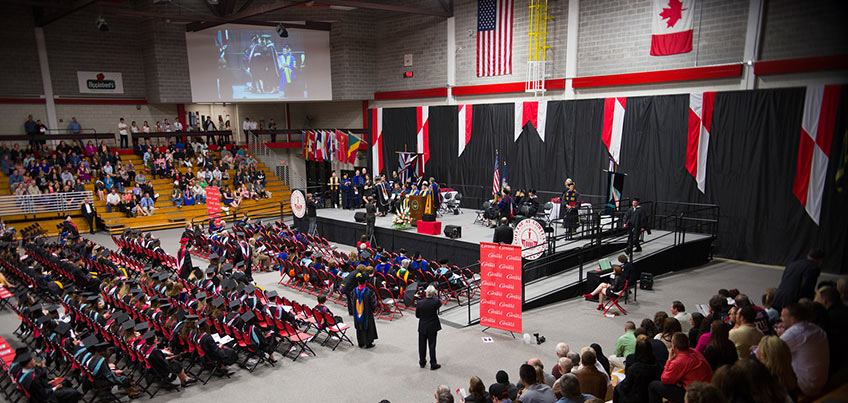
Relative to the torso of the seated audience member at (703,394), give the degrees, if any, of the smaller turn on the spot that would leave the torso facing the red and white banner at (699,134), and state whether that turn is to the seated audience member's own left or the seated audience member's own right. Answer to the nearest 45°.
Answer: approximately 45° to the seated audience member's own right

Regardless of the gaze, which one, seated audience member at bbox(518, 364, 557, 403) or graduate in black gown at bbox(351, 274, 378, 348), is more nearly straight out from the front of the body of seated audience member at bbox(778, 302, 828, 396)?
the graduate in black gown

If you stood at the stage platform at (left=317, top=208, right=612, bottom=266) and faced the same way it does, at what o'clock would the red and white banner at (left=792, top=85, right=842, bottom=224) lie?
The red and white banner is roughly at 8 o'clock from the stage platform.

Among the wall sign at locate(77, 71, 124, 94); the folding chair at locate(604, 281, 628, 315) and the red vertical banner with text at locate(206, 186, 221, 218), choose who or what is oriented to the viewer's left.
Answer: the folding chair

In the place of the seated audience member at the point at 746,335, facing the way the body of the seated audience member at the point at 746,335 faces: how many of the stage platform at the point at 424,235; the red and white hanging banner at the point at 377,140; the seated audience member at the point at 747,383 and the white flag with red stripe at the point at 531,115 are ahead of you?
3

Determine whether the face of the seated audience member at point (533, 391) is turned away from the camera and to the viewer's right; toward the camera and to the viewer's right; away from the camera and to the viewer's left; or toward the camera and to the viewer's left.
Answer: away from the camera and to the viewer's left

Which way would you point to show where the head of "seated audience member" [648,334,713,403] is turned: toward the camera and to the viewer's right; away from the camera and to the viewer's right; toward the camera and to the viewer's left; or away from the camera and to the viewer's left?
away from the camera and to the viewer's left

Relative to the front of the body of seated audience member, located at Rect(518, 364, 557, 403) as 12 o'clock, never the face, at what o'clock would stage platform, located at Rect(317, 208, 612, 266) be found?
The stage platform is roughly at 1 o'clock from the seated audience member.

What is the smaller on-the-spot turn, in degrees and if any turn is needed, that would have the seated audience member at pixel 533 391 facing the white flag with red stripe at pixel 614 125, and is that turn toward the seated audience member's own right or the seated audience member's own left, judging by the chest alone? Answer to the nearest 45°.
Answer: approximately 45° to the seated audience member's own right

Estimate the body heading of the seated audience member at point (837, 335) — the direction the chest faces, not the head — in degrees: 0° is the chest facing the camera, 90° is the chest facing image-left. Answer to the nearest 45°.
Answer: approximately 135°

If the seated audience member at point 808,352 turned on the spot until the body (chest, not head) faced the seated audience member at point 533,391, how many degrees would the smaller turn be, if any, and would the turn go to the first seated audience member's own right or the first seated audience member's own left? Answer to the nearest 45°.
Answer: approximately 90° to the first seated audience member's own left

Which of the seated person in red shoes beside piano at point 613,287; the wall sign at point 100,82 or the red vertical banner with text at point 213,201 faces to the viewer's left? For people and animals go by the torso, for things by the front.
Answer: the seated person in red shoes beside piano
